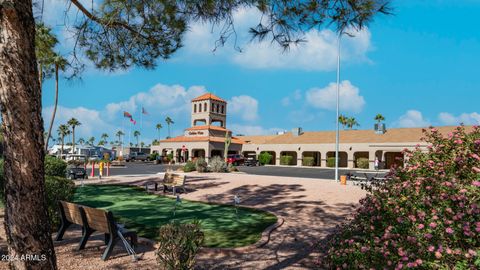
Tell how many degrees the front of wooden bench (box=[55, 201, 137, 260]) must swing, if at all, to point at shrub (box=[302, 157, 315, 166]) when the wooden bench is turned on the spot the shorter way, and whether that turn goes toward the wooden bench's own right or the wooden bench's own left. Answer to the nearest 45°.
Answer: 0° — it already faces it

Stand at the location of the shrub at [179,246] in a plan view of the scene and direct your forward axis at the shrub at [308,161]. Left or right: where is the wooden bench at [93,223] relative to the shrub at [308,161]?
left

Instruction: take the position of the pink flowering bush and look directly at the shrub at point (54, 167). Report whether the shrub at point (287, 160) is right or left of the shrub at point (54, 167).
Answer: right

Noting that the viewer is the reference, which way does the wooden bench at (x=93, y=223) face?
facing away from the viewer and to the right of the viewer

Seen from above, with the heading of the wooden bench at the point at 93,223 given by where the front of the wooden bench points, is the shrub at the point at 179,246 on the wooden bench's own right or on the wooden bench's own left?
on the wooden bench's own right

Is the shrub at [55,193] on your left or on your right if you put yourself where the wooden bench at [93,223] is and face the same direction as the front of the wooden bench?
on your left

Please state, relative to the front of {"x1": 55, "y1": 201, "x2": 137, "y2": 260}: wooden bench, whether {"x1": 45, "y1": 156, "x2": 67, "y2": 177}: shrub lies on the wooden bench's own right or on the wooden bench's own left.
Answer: on the wooden bench's own left
